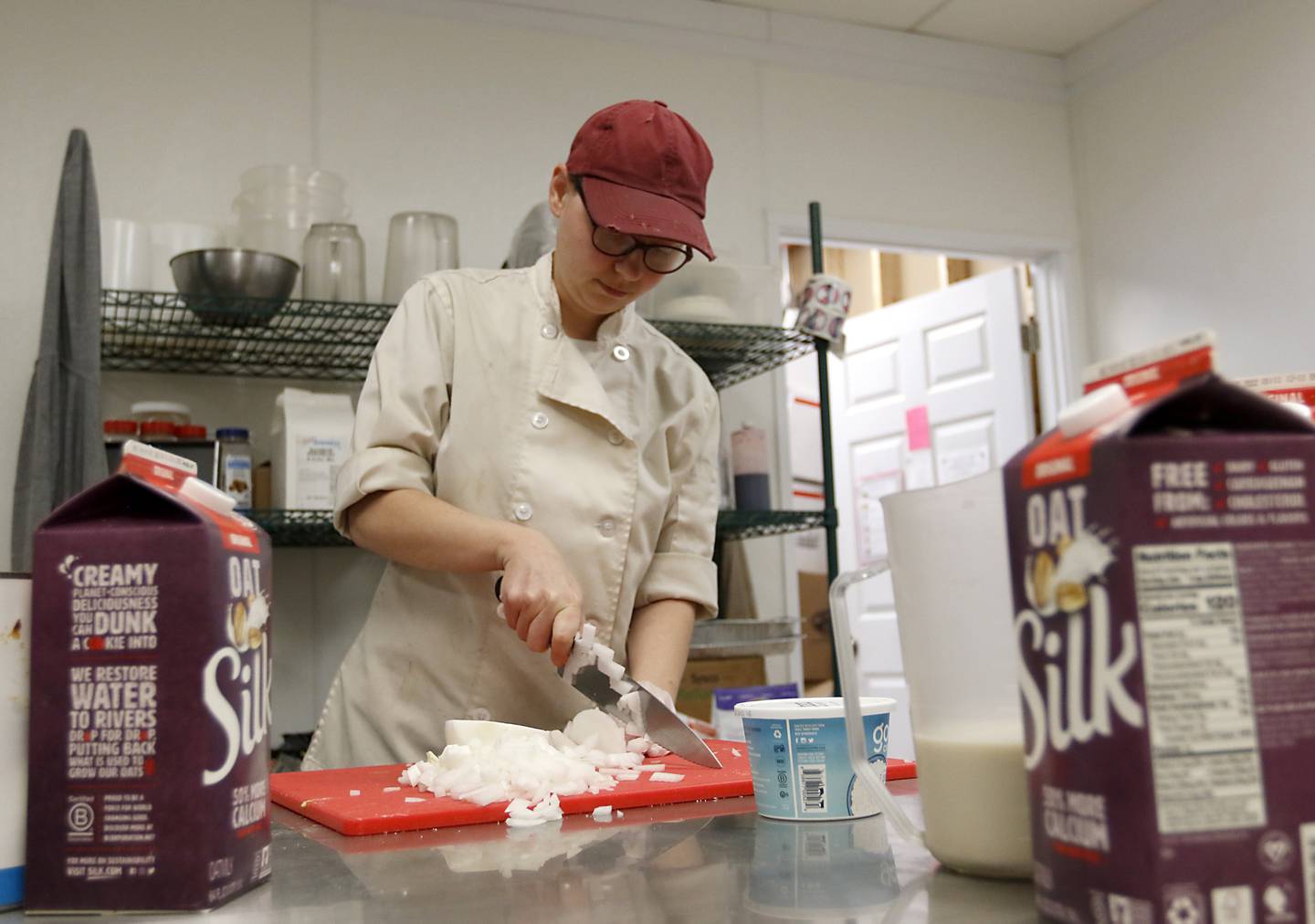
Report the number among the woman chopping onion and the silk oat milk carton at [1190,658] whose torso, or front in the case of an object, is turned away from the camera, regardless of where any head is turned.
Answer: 0

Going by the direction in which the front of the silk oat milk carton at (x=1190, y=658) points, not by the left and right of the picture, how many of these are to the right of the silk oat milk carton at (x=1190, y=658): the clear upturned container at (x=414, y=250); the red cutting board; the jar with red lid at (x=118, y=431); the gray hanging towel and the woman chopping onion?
5

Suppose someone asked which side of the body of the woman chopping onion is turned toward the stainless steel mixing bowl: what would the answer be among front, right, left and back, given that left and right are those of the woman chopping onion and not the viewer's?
back

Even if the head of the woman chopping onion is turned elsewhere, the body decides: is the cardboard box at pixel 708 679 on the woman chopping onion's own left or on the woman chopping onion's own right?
on the woman chopping onion's own left

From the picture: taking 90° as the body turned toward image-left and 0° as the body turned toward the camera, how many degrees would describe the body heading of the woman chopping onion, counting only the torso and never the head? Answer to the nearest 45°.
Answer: approximately 315°

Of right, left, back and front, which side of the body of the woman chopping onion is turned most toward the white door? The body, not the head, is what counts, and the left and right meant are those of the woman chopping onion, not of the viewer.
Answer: left

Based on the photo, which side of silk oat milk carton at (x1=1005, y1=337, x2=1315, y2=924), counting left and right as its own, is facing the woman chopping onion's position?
right

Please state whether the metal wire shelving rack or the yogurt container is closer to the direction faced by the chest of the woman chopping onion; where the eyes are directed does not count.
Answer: the yogurt container

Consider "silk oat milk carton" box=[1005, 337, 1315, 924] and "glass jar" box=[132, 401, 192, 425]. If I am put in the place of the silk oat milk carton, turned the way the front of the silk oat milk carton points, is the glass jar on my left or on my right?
on my right

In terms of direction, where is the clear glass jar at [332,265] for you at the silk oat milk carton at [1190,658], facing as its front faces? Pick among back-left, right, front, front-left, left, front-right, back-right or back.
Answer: right

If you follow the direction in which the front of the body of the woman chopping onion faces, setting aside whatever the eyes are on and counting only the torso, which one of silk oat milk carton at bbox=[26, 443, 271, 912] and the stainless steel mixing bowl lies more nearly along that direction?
the silk oat milk carton

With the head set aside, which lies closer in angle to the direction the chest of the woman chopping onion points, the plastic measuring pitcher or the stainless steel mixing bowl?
the plastic measuring pitcher

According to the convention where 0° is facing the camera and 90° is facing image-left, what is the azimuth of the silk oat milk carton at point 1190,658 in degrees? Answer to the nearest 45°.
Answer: approximately 45°

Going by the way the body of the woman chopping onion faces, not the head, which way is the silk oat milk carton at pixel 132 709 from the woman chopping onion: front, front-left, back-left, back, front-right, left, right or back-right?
front-right

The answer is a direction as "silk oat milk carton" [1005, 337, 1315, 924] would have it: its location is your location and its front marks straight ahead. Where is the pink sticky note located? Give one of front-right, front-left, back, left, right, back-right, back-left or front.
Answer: back-right

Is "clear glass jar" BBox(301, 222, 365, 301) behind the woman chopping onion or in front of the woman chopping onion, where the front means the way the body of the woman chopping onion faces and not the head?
behind

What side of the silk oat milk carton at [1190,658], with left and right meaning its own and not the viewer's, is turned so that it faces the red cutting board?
right

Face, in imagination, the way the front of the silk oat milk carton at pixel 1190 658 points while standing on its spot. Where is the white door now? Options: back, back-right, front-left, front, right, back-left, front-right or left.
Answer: back-right
